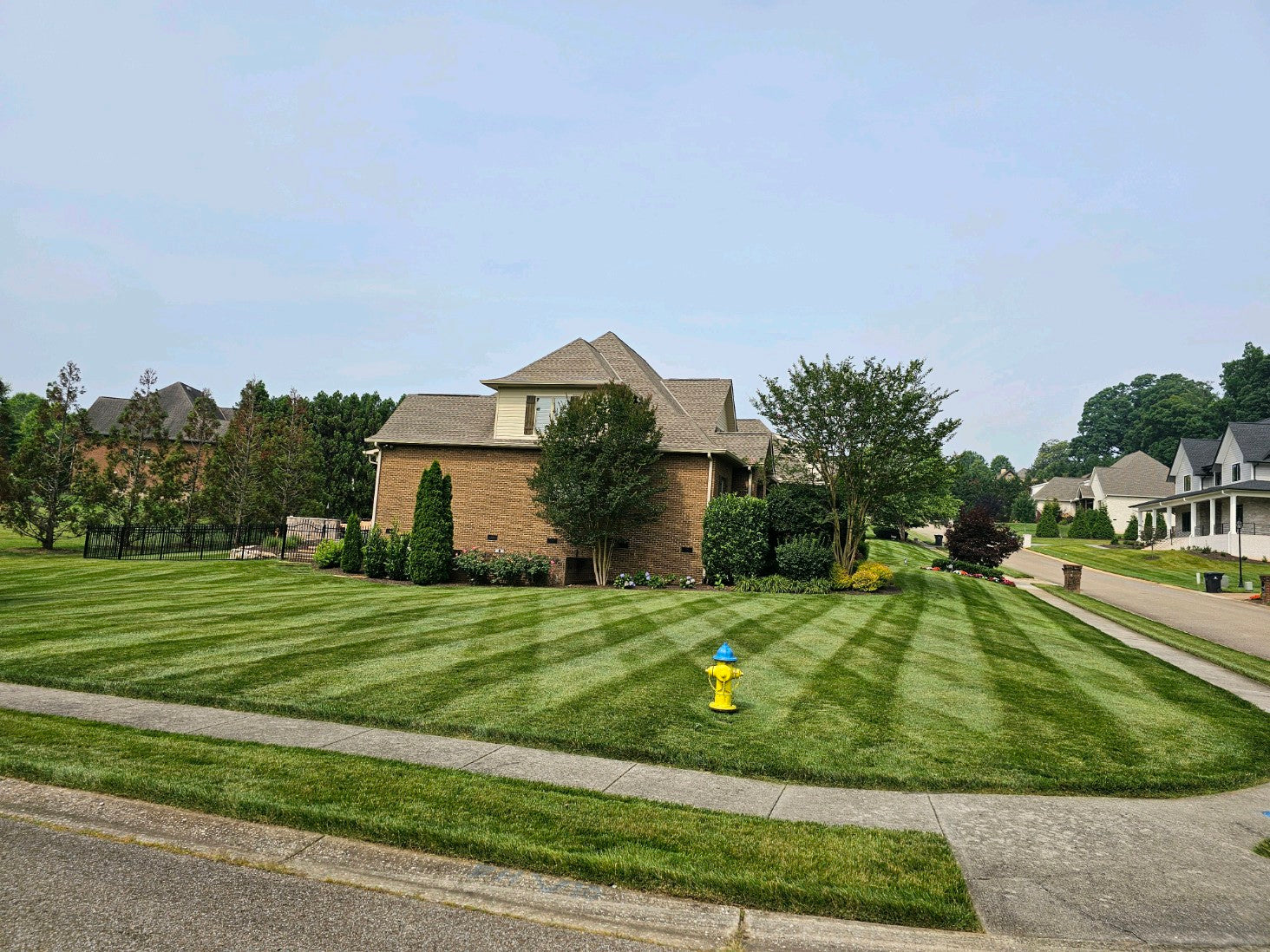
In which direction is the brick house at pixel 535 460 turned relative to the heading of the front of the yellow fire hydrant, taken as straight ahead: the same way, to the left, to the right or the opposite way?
to the left

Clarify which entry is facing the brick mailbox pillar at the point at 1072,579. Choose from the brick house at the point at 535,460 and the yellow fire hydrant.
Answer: the brick house

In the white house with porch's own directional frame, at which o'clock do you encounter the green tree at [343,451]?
The green tree is roughly at 12 o'clock from the white house with porch.

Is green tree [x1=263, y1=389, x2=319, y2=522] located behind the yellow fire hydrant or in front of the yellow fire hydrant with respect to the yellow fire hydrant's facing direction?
behind

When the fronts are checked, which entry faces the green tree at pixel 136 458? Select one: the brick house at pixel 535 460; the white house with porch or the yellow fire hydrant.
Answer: the white house with porch

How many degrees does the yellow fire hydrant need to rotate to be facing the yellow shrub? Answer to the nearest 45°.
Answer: approximately 180°

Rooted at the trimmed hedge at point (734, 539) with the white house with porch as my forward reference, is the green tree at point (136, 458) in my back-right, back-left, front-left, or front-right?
back-left

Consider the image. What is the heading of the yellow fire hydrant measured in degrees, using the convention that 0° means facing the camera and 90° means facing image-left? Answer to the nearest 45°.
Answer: approximately 0°

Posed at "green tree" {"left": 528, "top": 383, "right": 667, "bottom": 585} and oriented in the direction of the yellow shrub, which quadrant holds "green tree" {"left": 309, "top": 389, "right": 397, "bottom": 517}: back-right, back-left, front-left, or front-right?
back-left

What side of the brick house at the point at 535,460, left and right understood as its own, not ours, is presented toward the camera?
right

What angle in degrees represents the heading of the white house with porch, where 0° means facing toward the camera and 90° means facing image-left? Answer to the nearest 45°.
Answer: approximately 45°

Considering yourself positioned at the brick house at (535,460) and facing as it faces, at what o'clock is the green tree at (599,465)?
The green tree is roughly at 2 o'clock from the brick house.

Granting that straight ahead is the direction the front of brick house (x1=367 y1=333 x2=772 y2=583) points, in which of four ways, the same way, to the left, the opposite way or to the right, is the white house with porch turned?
the opposite way

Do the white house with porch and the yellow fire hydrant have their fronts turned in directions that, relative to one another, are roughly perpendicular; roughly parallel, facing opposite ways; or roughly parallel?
roughly perpendicular

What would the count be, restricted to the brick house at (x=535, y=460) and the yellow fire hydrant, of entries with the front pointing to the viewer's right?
1

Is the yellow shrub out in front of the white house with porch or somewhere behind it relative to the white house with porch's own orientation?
in front

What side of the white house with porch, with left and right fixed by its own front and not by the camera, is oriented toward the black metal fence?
front
